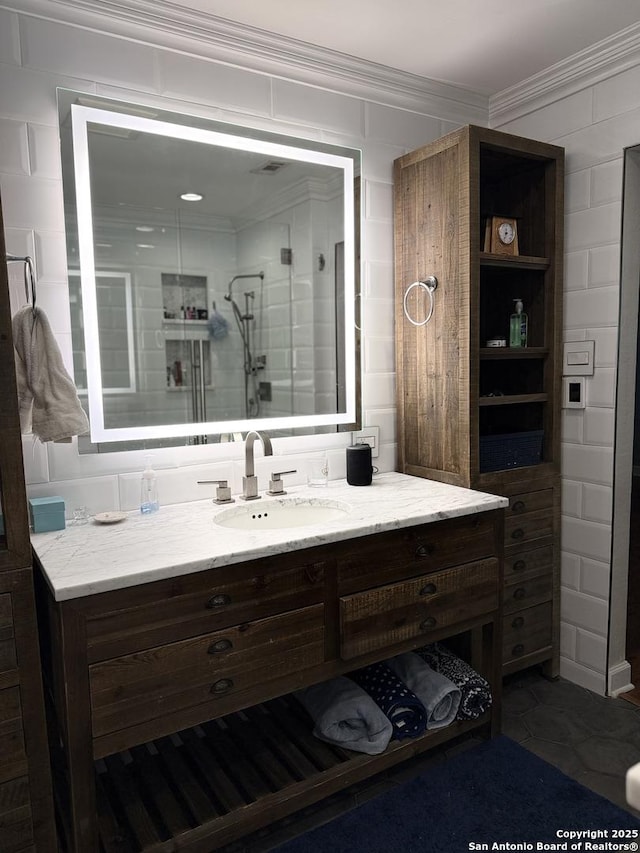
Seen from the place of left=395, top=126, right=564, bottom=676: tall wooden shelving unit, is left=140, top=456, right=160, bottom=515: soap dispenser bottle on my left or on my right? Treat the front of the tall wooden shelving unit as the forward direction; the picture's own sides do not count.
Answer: on my right

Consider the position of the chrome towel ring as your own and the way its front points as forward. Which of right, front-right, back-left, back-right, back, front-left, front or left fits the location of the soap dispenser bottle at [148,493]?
front

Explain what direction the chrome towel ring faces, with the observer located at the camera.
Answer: facing the viewer and to the left of the viewer

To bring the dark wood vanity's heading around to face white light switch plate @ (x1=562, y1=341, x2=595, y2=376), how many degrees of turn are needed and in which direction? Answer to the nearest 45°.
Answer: approximately 90° to its left

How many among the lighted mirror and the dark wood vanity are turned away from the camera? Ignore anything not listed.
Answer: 0

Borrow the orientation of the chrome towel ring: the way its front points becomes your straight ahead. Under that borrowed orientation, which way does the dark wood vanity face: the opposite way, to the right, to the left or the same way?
to the left

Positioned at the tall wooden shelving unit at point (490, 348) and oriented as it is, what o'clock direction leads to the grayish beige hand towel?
The grayish beige hand towel is roughly at 3 o'clock from the tall wooden shelving unit.

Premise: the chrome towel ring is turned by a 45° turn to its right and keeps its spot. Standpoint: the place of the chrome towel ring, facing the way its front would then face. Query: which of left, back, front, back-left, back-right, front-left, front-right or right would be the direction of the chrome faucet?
front-left

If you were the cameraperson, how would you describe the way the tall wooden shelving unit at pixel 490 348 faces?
facing the viewer and to the right of the viewer

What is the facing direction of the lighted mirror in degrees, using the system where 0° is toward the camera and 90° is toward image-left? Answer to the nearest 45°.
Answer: approximately 315°

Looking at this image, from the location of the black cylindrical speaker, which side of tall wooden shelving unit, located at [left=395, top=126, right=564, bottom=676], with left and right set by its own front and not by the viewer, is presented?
right

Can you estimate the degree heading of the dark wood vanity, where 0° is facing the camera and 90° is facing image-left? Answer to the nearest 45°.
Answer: approximately 315°

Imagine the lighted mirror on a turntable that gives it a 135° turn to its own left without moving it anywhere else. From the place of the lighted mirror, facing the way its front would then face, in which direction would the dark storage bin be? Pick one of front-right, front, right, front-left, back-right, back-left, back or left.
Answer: right

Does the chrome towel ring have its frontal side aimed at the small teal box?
yes

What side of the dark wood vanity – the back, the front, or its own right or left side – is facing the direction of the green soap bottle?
left
